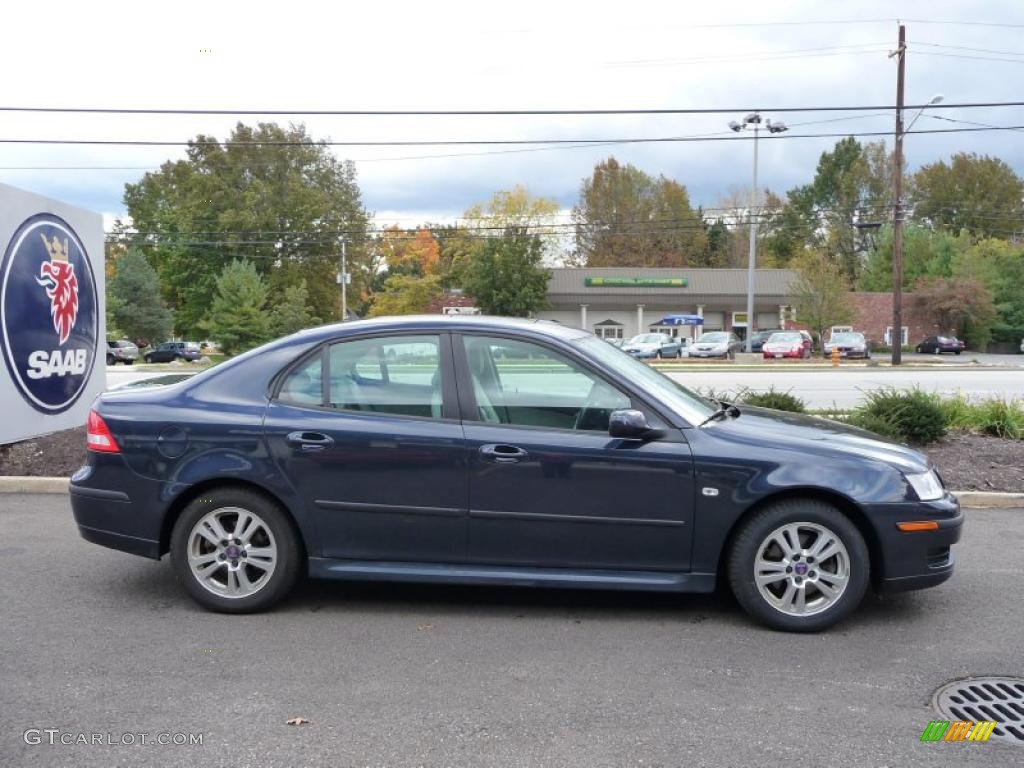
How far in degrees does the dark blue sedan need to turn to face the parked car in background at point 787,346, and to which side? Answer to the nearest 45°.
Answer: approximately 90° to its left

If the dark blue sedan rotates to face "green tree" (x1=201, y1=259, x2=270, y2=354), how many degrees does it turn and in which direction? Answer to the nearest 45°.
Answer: approximately 90° to its left

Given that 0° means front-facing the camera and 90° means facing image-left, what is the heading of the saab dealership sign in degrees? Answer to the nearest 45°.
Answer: approximately 315°

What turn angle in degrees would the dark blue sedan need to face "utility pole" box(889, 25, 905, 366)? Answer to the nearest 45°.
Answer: approximately 45° to its left

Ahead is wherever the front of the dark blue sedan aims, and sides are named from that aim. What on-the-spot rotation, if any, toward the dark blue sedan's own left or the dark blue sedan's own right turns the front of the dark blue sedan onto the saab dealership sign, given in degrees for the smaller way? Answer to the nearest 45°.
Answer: approximately 135° to the dark blue sedan's own left

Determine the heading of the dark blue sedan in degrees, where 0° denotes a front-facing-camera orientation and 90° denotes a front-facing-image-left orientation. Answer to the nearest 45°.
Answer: approximately 270°

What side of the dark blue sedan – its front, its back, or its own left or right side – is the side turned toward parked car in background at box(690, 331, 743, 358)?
left

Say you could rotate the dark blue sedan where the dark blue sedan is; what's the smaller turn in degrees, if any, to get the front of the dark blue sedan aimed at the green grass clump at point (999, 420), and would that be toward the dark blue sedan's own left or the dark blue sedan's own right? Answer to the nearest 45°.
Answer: approximately 45° to the dark blue sedan's own left
